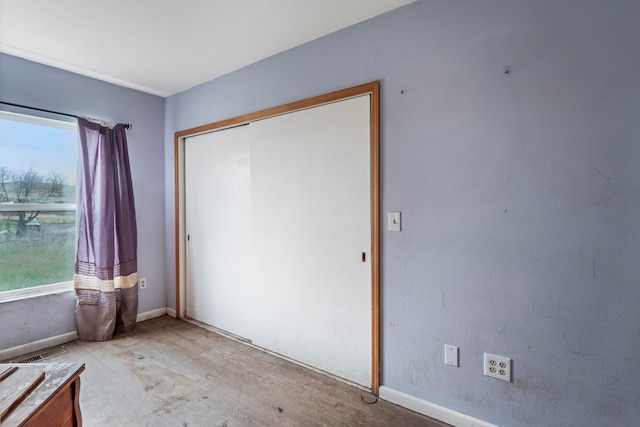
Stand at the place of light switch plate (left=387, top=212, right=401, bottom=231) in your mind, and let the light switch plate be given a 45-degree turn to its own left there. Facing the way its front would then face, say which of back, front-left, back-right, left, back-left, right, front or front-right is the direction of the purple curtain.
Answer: back-right

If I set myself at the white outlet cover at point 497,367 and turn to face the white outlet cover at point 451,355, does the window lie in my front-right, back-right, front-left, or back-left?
front-left

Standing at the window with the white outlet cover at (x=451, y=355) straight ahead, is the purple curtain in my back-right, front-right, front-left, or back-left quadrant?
front-left

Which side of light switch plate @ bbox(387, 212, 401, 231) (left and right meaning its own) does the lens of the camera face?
front

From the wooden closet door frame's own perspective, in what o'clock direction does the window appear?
The window is roughly at 2 o'clock from the wooden closet door frame.

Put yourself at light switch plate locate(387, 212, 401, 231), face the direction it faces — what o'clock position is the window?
The window is roughly at 3 o'clock from the light switch plate.

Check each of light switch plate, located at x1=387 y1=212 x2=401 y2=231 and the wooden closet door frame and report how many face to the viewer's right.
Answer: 0

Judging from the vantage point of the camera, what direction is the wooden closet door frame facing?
facing the viewer and to the left of the viewer
